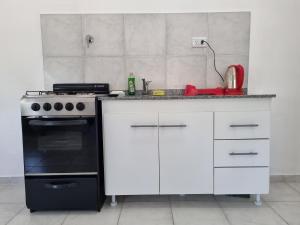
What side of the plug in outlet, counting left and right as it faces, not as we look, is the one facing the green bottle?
right

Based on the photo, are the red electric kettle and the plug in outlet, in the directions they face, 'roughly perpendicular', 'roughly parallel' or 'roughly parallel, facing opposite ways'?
roughly perpendicular

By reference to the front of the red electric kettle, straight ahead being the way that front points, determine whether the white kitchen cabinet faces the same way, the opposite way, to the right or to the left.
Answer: to the left

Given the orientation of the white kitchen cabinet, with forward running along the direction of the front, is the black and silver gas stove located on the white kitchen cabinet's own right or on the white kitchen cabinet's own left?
on the white kitchen cabinet's own right

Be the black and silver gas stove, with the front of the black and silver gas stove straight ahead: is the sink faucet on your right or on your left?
on your left

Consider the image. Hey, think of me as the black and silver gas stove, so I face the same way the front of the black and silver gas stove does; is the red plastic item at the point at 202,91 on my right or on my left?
on my left

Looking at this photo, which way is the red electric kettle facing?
to the viewer's left
